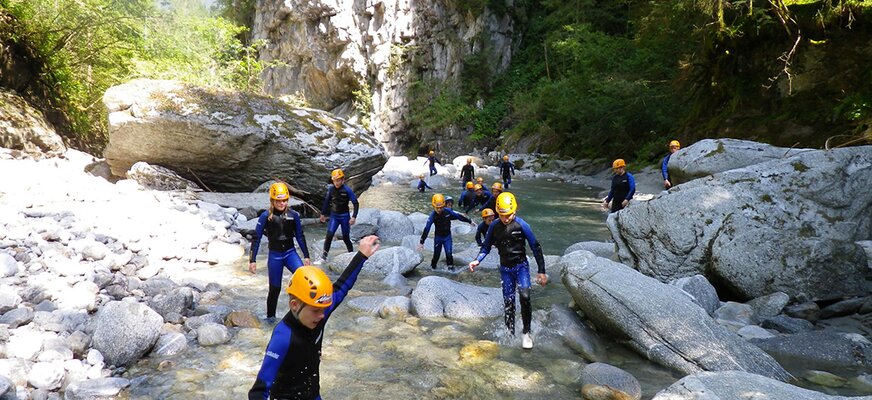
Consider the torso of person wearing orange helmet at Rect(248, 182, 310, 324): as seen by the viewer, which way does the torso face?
toward the camera

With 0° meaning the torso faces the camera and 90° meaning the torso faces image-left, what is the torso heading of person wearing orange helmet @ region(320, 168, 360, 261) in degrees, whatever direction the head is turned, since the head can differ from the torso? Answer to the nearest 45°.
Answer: approximately 0°

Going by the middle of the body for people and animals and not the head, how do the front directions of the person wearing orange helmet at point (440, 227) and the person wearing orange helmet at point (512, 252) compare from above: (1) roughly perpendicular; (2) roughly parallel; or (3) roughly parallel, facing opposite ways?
roughly parallel

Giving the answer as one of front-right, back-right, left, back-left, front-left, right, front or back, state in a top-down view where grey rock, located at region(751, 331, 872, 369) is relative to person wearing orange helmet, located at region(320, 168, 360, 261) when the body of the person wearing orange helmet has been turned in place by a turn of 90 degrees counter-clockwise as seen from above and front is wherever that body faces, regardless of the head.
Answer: front-right

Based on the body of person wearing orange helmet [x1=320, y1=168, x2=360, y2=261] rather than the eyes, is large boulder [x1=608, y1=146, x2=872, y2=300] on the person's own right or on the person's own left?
on the person's own left

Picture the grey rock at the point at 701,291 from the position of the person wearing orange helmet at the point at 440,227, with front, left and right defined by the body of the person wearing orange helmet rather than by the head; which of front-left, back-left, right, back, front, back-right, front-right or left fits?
front-left

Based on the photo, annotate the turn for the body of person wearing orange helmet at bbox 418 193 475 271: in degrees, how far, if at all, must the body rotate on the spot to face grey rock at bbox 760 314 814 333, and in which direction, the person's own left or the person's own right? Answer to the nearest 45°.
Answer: approximately 45° to the person's own left

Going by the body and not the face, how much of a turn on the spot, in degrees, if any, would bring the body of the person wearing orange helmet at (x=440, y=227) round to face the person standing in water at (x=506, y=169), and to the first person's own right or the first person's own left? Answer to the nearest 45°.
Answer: approximately 180°

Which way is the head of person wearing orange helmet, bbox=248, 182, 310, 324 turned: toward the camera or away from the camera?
toward the camera

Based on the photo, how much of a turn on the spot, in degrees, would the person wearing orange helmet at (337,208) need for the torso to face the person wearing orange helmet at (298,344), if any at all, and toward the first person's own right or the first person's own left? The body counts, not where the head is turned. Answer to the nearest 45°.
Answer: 0° — they already face them

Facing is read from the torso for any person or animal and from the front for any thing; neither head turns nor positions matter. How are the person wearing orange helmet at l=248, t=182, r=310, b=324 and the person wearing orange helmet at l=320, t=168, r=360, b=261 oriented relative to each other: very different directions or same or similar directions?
same or similar directions

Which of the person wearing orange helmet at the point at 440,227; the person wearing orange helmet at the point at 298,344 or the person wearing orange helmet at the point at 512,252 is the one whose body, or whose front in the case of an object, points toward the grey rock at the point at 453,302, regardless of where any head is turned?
the person wearing orange helmet at the point at 440,227

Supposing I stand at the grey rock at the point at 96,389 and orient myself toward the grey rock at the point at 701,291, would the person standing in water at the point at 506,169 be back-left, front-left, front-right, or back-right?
front-left

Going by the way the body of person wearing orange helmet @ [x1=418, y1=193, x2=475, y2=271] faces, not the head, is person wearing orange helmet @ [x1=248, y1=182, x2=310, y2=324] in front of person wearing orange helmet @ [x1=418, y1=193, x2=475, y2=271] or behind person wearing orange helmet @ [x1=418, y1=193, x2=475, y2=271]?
in front

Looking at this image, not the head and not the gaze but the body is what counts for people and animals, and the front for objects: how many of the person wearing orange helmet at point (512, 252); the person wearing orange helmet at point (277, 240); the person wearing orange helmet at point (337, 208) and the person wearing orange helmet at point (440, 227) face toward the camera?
4

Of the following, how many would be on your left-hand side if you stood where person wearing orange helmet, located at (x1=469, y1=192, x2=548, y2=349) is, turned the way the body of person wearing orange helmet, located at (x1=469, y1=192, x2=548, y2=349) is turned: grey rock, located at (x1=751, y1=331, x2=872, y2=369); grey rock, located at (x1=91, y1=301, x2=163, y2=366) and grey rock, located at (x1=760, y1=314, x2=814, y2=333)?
2

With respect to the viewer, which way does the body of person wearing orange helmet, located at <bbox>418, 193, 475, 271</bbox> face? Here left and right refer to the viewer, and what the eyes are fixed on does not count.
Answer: facing the viewer

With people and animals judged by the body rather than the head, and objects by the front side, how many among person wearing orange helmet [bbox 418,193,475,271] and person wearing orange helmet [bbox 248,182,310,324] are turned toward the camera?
2
